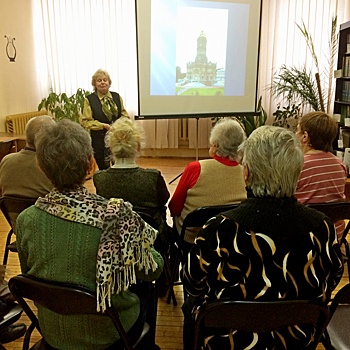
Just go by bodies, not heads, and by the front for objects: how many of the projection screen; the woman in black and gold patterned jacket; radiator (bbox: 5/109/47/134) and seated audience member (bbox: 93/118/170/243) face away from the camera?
2

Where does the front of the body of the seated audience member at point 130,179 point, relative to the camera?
away from the camera

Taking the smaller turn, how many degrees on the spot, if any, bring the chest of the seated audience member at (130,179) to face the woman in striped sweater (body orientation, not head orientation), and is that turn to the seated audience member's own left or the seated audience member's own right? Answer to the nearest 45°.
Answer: approximately 90° to the seated audience member's own right

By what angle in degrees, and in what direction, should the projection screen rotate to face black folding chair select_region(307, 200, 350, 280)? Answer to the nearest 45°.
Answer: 0° — it already faces it

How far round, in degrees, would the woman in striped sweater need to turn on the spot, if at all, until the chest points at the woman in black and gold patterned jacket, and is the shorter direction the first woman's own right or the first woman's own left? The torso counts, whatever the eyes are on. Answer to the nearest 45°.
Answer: approximately 135° to the first woman's own left

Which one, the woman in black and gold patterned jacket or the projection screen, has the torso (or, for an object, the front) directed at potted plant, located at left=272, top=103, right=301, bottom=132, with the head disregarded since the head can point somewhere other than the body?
the woman in black and gold patterned jacket

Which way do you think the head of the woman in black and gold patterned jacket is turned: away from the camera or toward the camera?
away from the camera

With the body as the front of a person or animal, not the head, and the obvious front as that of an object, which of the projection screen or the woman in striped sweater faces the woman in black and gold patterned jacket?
the projection screen

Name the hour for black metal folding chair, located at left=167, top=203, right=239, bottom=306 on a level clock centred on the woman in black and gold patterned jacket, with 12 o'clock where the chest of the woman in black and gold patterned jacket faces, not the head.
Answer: The black metal folding chair is roughly at 11 o'clock from the woman in black and gold patterned jacket.

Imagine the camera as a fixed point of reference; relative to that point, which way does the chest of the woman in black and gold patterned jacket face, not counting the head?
away from the camera

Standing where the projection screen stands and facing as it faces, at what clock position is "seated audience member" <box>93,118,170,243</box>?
The seated audience member is roughly at 12 o'clock from the projection screen.

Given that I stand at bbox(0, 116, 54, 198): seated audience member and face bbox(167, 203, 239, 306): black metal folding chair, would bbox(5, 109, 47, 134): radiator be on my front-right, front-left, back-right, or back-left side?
back-left

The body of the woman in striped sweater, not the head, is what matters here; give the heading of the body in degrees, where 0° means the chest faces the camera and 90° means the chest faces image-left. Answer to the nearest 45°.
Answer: approximately 135°
